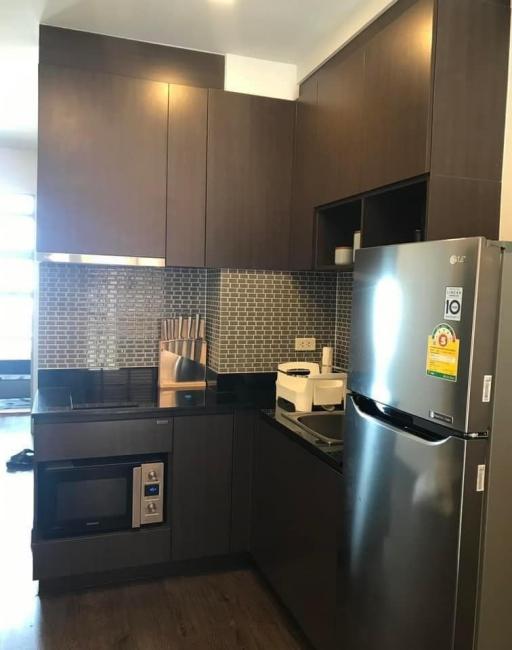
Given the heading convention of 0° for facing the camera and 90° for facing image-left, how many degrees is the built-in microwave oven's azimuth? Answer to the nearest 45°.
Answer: approximately 0°

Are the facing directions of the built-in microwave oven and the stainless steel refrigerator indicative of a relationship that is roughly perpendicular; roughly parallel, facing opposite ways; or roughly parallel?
roughly perpendicular

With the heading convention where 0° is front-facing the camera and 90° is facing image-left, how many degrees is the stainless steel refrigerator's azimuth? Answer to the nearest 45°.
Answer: approximately 45°

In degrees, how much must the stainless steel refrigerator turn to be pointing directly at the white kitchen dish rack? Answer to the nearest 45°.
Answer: approximately 90° to its right

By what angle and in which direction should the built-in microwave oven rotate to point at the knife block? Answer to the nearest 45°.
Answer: approximately 135° to its left

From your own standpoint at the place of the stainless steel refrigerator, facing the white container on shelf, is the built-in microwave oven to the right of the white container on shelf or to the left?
left

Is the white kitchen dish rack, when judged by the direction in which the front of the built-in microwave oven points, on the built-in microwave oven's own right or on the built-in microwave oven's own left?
on the built-in microwave oven's own left

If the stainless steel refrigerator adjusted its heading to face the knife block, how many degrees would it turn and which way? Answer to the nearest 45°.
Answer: approximately 90° to its right

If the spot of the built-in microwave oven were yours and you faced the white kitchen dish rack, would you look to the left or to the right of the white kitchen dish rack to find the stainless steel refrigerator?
right
